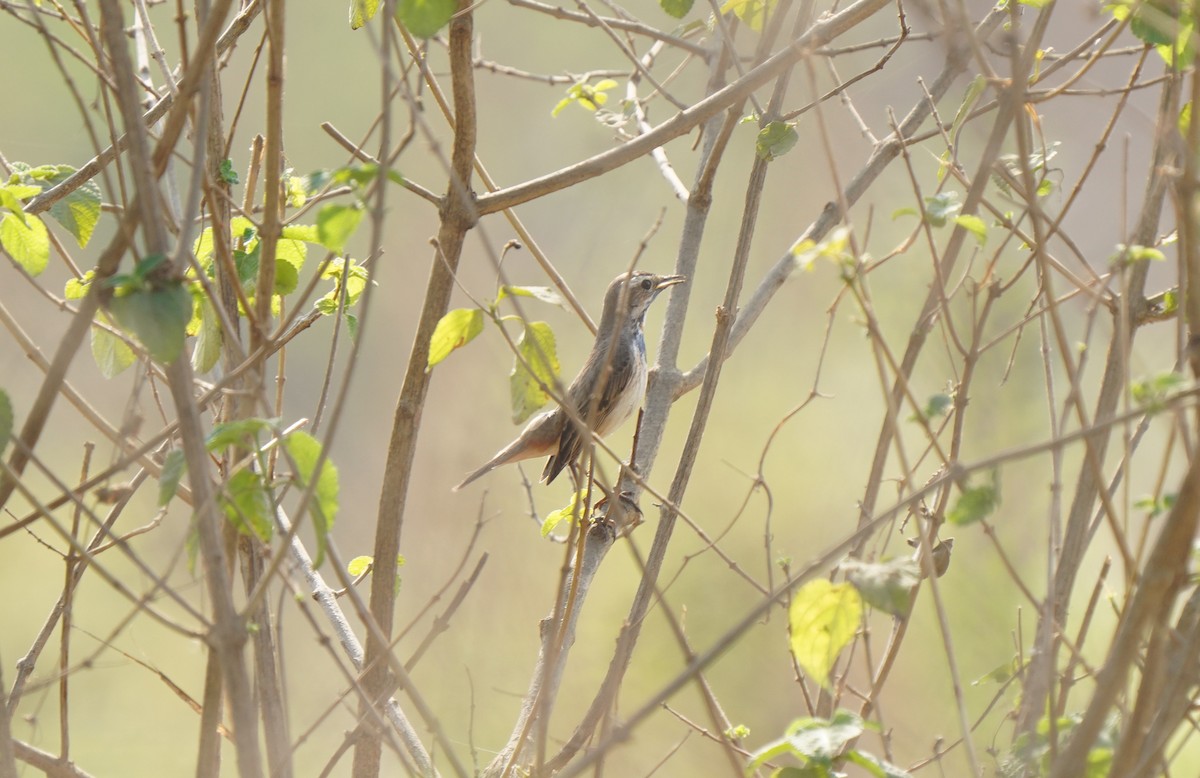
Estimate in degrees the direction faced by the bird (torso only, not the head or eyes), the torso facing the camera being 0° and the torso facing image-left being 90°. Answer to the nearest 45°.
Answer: approximately 270°
